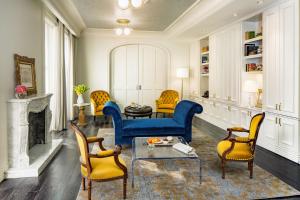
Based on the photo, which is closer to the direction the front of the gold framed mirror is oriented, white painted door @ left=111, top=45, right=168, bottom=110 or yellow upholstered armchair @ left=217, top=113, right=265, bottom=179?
the yellow upholstered armchair

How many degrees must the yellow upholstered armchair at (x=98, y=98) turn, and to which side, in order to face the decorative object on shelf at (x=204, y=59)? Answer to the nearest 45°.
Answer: approximately 45° to its left

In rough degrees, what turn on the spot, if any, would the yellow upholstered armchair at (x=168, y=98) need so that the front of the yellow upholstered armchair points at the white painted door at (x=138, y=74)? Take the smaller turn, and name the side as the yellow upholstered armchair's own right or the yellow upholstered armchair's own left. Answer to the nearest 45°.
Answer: approximately 90° to the yellow upholstered armchair's own right

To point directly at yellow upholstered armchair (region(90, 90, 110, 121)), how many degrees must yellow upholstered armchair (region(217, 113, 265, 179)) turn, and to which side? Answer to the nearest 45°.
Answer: approximately 45° to its right

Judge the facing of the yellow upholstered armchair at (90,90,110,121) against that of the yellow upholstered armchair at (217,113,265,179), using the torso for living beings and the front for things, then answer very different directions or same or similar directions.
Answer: very different directions

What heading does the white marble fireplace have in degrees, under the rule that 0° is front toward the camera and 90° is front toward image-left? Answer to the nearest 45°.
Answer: approximately 270°

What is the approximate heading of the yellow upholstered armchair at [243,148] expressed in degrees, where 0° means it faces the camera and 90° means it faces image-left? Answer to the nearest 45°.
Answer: approximately 90°

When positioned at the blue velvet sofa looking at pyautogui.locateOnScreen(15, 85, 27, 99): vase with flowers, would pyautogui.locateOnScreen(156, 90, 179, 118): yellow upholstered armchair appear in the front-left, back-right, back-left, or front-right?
back-right

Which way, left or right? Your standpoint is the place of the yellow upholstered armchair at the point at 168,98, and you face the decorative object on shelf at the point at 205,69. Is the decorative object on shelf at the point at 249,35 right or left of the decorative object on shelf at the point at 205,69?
right
